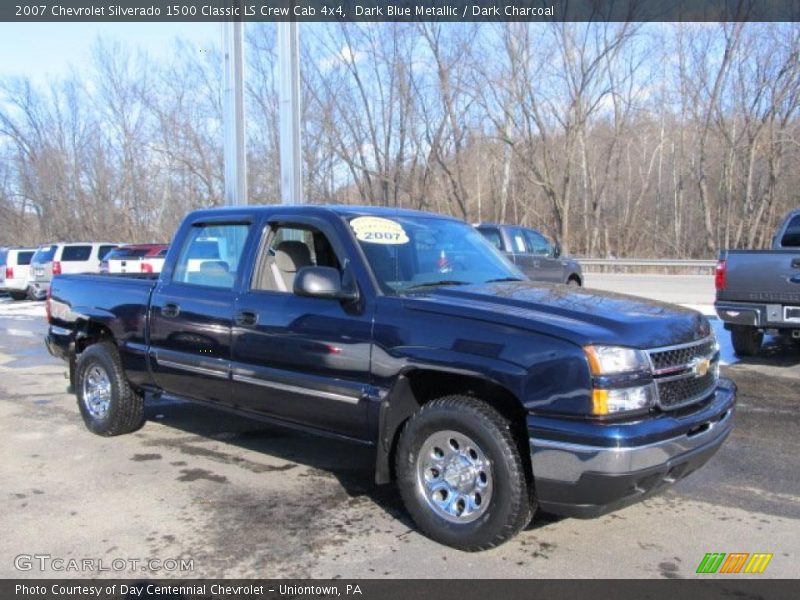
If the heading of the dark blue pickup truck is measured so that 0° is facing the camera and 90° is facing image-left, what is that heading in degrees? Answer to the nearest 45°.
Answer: approximately 315°

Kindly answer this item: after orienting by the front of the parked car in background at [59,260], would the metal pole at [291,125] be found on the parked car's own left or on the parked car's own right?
on the parked car's own right

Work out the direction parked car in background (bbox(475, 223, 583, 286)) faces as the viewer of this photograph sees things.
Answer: facing to the right of the viewer

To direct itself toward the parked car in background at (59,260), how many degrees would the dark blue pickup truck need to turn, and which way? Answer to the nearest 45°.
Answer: approximately 180°

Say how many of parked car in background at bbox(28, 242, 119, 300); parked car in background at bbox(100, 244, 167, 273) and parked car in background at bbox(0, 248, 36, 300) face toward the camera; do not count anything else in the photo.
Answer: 0

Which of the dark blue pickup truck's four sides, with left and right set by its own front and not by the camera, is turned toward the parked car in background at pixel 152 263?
back

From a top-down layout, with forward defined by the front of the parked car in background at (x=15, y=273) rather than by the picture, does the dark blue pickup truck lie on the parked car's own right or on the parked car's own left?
on the parked car's own right

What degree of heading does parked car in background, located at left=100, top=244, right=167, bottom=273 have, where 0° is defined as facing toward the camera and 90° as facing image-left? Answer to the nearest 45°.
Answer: approximately 225°

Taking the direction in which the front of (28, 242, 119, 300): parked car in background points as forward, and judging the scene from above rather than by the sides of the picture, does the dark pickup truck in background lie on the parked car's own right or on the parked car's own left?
on the parked car's own right

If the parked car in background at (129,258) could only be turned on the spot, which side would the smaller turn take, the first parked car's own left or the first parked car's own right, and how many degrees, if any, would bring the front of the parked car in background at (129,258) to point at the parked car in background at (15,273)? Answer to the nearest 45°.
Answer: approximately 90° to the first parked car's own left

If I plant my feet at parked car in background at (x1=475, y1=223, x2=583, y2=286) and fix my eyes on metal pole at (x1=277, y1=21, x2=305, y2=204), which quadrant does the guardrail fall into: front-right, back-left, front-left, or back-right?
back-right

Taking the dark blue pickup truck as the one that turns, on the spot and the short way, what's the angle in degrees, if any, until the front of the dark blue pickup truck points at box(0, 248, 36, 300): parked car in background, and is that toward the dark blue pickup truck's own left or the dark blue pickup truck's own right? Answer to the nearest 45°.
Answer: approximately 180°

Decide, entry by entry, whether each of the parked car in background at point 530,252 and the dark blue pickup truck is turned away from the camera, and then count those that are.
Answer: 0

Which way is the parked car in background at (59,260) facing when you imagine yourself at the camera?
facing away from the viewer and to the right of the viewer
